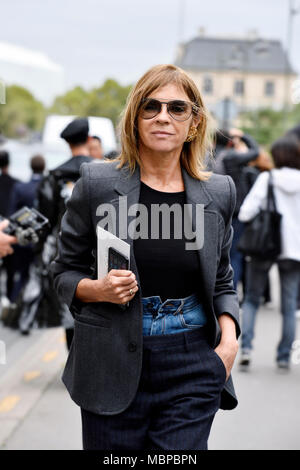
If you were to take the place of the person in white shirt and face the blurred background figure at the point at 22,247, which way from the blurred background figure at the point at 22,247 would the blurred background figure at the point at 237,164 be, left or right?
right

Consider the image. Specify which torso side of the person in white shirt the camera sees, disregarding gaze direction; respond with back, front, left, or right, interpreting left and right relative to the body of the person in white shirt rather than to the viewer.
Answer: back

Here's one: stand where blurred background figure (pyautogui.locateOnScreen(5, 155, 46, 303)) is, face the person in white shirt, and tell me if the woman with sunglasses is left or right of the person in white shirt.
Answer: right

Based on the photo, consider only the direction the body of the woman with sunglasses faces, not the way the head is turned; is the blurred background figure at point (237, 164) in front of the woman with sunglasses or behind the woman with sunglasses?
behind
